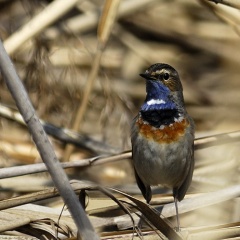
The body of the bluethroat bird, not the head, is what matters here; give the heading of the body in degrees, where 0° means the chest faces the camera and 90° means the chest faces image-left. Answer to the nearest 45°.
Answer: approximately 0°
